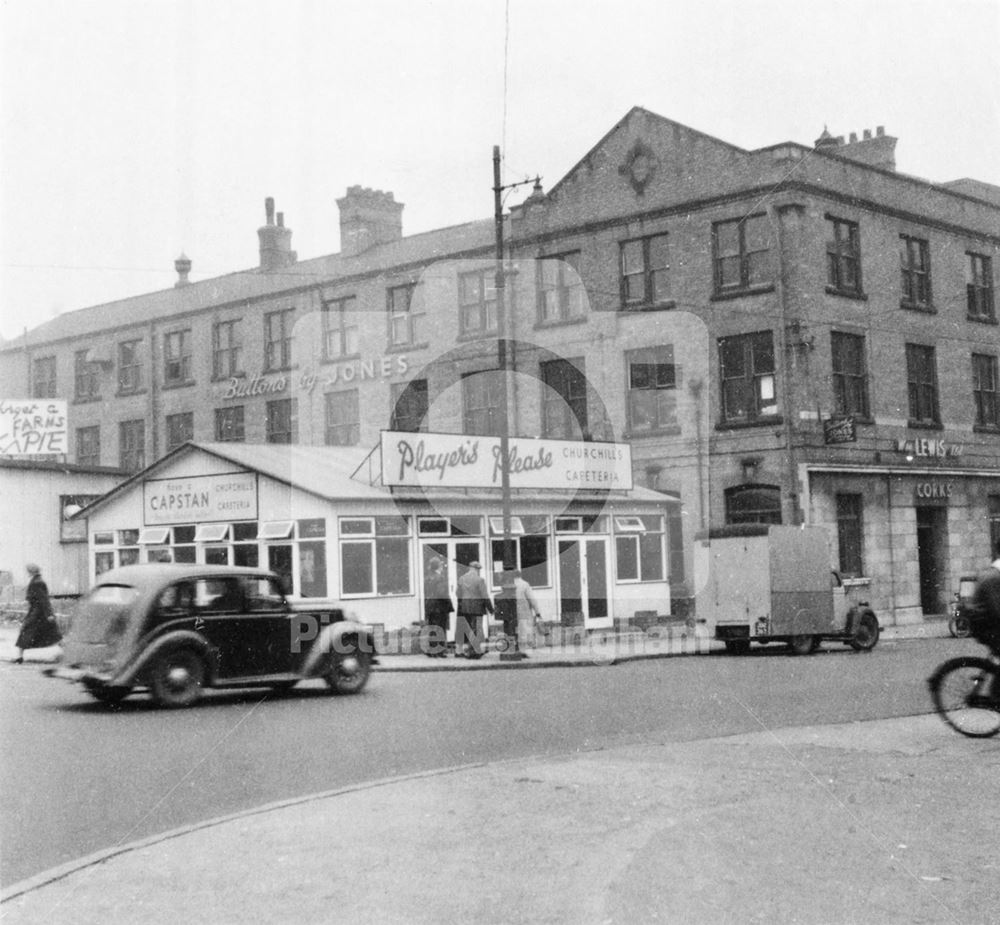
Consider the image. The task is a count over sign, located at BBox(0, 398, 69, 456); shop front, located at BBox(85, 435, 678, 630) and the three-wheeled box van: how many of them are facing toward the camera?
2

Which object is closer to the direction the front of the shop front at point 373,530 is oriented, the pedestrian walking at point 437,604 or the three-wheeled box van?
the pedestrian walking

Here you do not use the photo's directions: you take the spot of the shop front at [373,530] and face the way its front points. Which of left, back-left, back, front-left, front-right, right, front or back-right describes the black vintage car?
front

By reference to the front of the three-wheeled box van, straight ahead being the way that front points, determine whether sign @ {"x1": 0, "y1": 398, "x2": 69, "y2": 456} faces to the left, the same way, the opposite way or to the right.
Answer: to the right

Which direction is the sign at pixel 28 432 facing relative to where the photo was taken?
toward the camera

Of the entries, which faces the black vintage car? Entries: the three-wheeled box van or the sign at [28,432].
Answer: the sign

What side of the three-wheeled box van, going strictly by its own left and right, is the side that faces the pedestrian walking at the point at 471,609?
back

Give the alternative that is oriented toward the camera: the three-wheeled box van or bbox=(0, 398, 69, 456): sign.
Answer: the sign

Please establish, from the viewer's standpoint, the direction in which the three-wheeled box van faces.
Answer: facing away from the viewer and to the right of the viewer

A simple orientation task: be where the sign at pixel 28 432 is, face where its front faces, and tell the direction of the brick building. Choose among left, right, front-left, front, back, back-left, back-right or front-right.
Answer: front-left

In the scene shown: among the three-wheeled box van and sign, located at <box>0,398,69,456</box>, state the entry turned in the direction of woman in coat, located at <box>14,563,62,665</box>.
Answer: the sign

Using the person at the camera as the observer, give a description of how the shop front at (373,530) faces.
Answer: facing the viewer

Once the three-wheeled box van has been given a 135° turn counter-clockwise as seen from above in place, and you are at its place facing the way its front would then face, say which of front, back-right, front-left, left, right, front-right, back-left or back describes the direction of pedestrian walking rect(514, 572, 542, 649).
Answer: front

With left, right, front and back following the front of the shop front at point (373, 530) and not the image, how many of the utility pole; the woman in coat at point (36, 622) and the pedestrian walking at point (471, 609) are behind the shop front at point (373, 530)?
0

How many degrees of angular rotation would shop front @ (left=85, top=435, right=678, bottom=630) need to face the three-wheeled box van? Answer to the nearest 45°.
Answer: approximately 45° to its left

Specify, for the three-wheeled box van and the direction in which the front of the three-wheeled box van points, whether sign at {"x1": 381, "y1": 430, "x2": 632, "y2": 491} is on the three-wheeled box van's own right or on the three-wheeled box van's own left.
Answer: on the three-wheeled box van's own left

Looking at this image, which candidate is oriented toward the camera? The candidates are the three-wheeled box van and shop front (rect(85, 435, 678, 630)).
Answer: the shop front
